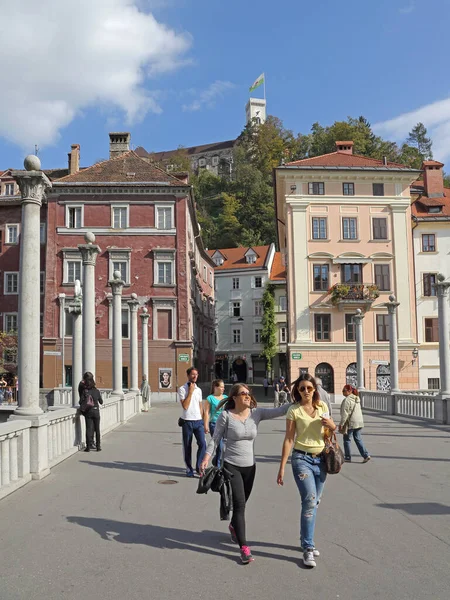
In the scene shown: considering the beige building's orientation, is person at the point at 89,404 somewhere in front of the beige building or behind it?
in front

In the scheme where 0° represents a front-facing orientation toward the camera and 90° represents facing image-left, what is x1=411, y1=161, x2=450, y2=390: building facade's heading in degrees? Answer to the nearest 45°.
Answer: approximately 0°

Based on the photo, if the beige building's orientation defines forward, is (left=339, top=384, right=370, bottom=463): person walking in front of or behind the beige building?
in front

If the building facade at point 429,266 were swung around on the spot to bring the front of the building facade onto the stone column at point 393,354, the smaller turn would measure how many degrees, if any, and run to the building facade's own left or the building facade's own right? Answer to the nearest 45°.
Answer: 0° — it already faces it

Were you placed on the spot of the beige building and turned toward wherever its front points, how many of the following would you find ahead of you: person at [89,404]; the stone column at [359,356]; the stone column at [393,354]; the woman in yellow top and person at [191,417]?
5

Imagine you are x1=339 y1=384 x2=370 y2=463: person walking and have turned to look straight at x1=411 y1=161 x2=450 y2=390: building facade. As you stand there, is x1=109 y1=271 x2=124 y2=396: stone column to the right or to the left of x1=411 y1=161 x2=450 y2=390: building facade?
left

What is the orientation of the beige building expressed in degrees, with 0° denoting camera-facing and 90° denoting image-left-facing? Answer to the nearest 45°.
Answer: approximately 0°

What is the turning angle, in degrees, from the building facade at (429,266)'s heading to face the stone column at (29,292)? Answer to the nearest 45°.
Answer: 0° — it already faces it

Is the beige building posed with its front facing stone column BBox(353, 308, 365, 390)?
yes

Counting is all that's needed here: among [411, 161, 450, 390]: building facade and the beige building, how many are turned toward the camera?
2

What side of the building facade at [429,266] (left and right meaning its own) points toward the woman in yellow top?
front

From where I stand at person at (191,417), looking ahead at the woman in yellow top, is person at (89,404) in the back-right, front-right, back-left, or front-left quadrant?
back-right

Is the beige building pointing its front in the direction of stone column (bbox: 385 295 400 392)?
yes

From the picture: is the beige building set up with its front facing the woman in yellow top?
yes

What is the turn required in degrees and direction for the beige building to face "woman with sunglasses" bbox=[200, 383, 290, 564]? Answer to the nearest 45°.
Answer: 0° — it already faces them
